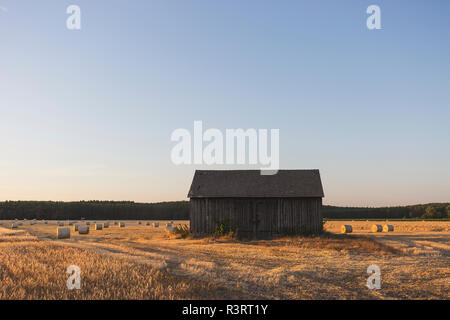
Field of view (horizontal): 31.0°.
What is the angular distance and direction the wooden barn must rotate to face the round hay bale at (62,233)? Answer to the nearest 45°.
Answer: approximately 90° to its right

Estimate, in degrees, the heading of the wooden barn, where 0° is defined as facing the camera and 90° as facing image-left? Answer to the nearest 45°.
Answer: approximately 0°
